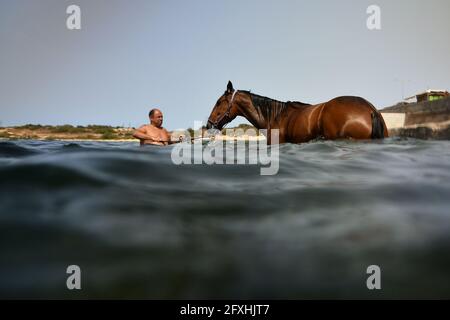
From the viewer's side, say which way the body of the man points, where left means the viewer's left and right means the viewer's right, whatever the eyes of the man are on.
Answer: facing the viewer and to the right of the viewer
